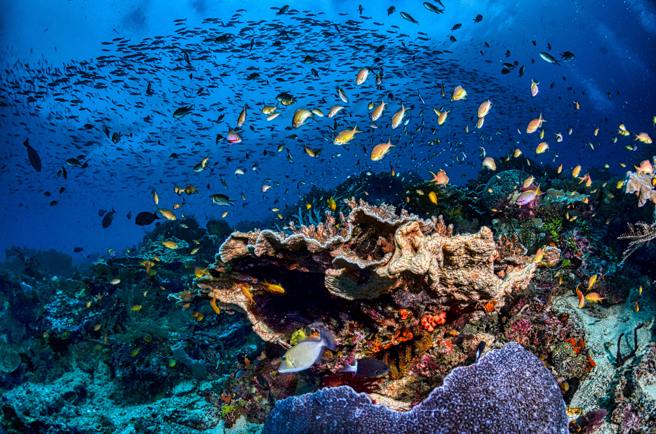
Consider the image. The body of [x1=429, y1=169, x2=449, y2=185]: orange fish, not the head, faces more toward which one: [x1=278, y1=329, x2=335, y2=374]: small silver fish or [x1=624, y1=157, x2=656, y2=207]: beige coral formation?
the beige coral formation

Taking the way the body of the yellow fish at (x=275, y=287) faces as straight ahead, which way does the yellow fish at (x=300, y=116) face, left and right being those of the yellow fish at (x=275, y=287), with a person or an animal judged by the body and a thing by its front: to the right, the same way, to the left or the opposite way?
the opposite way

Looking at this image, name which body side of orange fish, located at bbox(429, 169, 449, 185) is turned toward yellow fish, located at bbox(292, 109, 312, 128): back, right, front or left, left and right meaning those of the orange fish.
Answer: back

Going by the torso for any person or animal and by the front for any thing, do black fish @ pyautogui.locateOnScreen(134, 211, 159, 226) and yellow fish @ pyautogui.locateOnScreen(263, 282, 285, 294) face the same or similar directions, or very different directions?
very different directions

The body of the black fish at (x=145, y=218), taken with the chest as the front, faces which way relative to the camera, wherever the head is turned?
to the viewer's left

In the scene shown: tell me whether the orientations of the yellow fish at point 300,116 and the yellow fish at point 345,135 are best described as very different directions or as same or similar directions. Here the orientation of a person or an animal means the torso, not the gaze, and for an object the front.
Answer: same or similar directions
